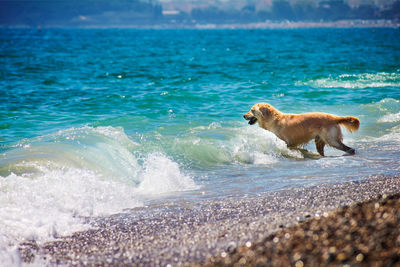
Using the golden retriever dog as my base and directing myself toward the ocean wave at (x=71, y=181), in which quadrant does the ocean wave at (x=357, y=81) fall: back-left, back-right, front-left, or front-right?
back-right

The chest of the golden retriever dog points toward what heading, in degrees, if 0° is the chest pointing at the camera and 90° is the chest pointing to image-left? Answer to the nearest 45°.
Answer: approximately 90°

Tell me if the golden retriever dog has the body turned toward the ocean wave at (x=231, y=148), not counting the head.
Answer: yes

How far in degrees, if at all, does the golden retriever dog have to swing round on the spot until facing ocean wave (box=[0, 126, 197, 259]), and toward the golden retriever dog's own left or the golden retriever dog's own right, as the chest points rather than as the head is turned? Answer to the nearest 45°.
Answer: approximately 45° to the golden retriever dog's own left

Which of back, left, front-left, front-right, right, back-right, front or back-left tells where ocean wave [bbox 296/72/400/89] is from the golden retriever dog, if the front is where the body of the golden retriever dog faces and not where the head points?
right
